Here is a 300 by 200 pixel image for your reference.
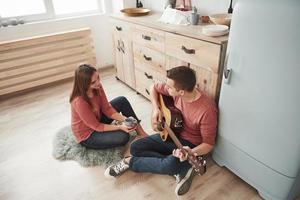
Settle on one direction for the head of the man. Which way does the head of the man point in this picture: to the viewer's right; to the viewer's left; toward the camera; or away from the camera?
to the viewer's left

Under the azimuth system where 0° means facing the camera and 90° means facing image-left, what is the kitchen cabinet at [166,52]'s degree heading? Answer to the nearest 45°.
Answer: approximately 45°

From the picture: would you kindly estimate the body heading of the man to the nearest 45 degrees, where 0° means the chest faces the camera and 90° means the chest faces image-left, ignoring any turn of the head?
approximately 45°

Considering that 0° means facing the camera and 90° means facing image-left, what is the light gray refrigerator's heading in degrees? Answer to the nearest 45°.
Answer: approximately 45°

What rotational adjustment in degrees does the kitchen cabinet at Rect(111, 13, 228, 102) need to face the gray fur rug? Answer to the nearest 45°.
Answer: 0° — it already faces it

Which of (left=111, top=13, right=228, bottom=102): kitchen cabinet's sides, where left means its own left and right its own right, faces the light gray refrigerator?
left

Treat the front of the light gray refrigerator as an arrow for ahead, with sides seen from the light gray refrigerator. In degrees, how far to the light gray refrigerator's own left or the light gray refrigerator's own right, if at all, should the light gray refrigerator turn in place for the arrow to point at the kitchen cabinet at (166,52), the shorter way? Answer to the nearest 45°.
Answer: approximately 90° to the light gray refrigerator's own right
